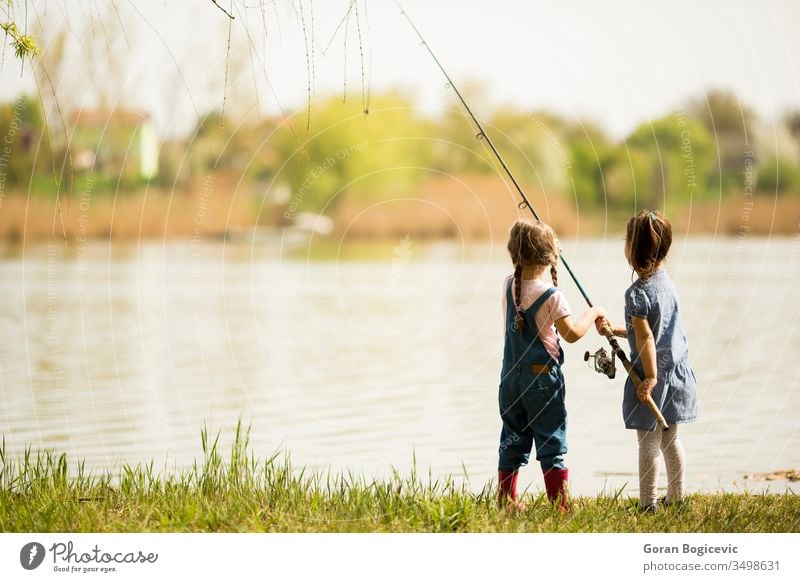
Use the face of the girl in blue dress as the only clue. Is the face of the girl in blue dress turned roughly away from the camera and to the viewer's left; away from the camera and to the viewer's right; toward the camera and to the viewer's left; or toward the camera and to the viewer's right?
away from the camera and to the viewer's left

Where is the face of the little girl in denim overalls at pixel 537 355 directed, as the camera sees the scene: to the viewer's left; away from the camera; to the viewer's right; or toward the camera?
away from the camera

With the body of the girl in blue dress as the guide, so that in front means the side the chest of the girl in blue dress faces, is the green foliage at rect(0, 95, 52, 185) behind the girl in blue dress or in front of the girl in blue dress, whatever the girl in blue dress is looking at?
in front

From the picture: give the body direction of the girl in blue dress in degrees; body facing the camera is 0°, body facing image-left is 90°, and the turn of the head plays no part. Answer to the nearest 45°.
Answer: approximately 135°

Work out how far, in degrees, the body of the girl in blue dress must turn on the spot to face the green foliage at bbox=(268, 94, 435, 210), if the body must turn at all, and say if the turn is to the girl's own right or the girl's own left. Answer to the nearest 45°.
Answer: approximately 45° to the girl's own right

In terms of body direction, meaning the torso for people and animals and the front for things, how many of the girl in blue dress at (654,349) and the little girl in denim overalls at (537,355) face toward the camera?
0

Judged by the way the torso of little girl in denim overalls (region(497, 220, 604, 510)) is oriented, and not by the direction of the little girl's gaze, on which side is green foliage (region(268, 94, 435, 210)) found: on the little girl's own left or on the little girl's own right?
on the little girl's own left
